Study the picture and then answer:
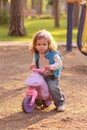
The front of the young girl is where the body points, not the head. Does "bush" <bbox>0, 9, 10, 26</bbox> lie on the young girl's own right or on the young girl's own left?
on the young girl's own right

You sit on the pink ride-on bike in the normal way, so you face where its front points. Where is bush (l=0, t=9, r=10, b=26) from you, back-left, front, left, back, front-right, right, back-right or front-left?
back-right

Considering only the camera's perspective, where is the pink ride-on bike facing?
facing the viewer and to the left of the viewer

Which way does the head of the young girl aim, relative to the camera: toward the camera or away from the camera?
toward the camera
